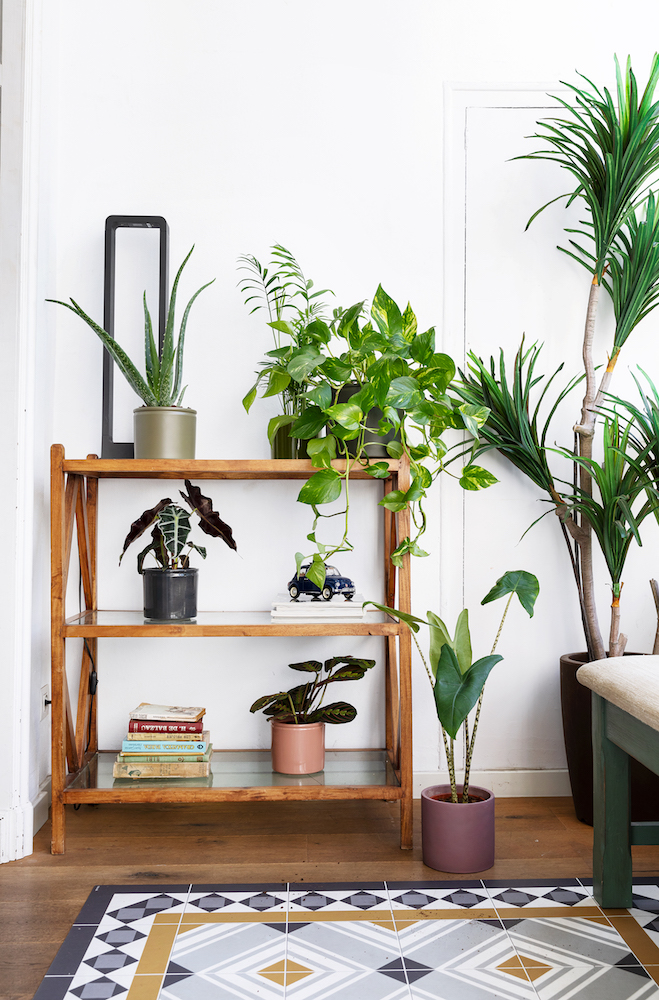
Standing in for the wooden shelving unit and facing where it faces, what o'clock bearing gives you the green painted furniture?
The green painted furniture is roughly at 10 o'clock from the wooden shelving unit.

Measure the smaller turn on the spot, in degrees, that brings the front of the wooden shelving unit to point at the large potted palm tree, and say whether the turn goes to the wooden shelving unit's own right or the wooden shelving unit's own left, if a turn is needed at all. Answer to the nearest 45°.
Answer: approximately 90° to the wooden shelving unit's own left

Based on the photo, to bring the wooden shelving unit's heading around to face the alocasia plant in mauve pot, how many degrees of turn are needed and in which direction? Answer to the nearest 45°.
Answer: approximately 90° to its left

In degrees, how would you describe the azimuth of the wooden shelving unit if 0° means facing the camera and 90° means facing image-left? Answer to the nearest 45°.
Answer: approximately 0°

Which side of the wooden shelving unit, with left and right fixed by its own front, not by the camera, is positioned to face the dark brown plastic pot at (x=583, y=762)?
left
